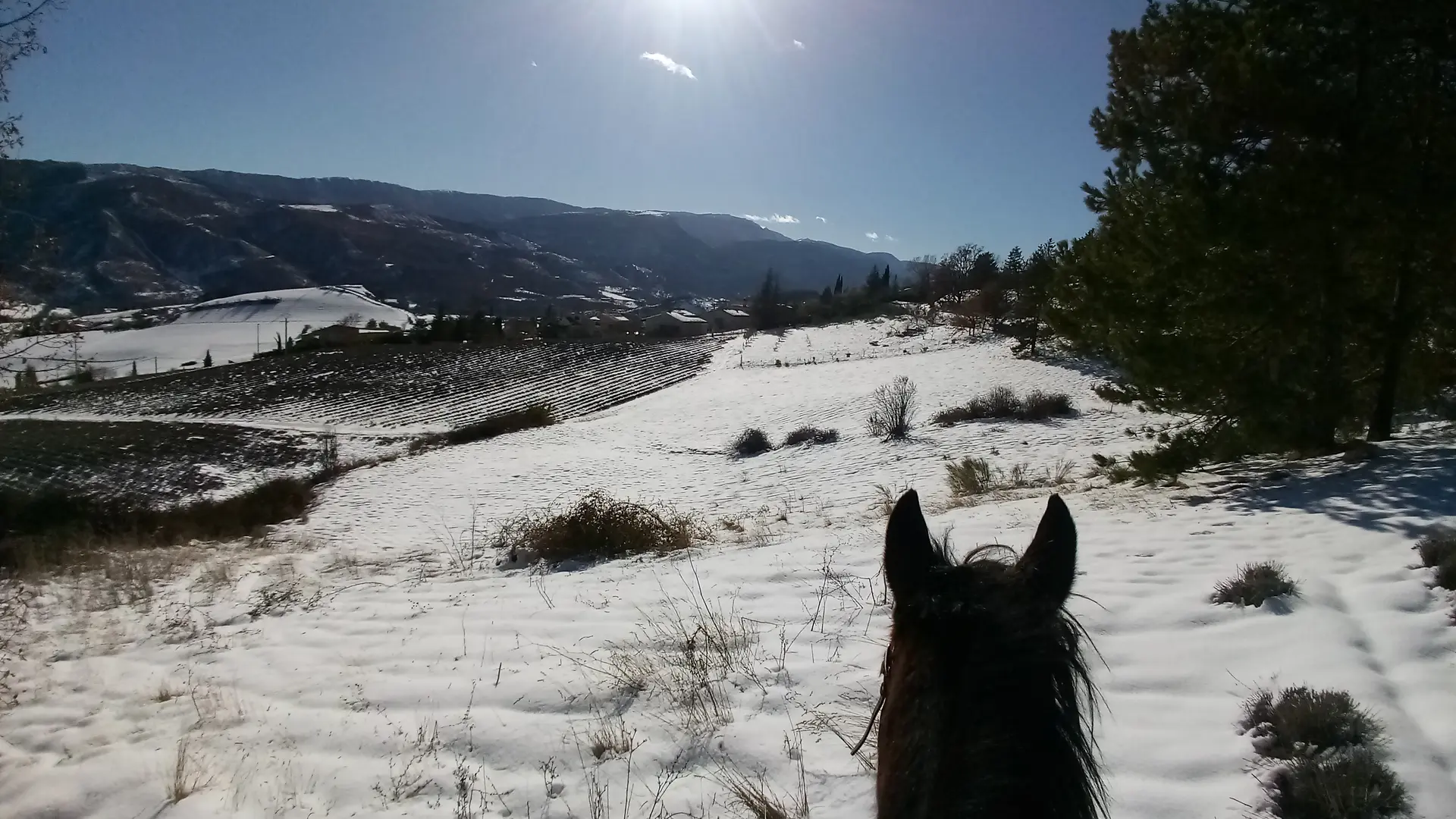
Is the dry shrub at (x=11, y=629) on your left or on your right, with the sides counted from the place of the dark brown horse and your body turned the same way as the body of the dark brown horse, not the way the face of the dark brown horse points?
on your left

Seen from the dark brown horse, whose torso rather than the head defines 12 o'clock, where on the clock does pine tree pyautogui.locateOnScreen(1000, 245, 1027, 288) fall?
The pine tree is roughly at 12 o'clock from the dark brown horse.

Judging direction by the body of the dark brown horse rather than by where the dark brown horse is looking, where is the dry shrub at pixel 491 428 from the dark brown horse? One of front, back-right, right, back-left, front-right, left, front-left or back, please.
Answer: front-left

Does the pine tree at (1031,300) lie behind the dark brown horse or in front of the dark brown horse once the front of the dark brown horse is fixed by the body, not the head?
in front

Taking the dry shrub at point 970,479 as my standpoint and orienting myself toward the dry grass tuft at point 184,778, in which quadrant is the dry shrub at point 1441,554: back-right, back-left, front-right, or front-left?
front-left

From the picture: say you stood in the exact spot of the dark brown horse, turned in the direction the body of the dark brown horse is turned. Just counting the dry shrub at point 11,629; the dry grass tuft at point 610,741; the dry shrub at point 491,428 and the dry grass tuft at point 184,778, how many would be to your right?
0

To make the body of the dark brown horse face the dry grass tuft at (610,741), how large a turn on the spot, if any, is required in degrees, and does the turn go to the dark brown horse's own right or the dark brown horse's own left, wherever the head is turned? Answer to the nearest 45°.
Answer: approximately 45° to the dark brown horse's own left

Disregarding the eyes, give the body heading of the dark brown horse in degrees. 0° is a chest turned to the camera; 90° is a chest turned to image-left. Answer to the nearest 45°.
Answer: approximately 180°

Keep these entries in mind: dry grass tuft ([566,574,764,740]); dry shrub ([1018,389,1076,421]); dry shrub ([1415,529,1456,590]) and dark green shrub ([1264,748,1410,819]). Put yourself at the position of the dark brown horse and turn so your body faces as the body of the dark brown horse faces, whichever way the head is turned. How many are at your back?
0

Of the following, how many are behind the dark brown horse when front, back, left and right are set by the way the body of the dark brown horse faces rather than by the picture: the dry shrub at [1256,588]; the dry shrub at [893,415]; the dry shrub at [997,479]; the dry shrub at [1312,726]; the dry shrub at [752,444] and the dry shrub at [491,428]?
0

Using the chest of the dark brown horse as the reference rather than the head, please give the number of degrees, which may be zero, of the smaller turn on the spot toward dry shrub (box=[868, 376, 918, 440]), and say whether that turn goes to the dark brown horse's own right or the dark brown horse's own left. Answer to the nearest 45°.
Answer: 0° — it already faces it

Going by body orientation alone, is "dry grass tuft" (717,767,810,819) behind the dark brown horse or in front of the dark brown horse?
in front

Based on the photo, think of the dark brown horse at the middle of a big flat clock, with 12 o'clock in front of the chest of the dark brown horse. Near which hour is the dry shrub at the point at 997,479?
The dry shrub is roughly at 12 o'clock from the dark brown horse.

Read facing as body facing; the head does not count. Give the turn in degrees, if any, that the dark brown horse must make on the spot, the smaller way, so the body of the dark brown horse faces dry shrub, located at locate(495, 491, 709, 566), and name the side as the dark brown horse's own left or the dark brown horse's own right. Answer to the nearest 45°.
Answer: approximately 45° to the dark brown horse's own left

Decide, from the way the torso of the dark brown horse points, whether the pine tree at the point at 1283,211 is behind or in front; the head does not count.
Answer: in front

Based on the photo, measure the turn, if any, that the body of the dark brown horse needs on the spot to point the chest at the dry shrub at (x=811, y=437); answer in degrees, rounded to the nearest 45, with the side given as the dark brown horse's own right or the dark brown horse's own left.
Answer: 0° — it already faces it
